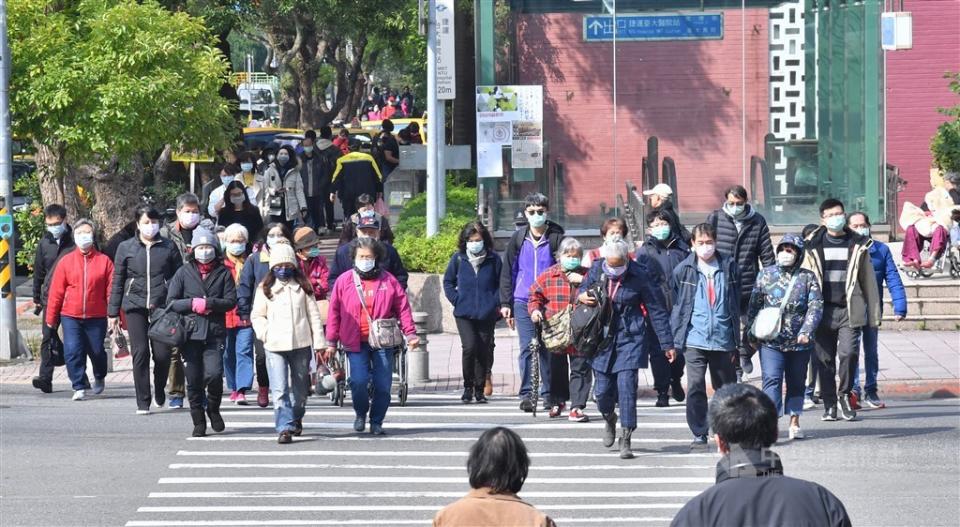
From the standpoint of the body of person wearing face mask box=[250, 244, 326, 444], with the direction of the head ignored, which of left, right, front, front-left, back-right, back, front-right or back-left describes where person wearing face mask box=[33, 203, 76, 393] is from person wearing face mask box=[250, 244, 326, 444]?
back-right

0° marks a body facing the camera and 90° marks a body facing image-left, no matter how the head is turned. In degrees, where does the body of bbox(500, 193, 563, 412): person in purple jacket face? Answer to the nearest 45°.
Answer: approximately 0°

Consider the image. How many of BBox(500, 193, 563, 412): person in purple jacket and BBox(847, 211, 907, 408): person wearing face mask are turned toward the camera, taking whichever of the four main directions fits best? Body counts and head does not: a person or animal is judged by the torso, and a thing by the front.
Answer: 2

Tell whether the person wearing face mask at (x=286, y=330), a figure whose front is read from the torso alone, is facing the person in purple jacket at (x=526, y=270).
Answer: no

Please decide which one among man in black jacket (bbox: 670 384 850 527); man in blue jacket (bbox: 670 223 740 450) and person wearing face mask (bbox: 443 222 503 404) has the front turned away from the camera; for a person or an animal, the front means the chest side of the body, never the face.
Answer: the man in black jacket

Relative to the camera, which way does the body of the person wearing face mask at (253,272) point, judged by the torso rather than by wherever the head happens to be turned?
toward the camera

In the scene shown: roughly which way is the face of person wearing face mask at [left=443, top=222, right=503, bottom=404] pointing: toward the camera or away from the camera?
toward the camera

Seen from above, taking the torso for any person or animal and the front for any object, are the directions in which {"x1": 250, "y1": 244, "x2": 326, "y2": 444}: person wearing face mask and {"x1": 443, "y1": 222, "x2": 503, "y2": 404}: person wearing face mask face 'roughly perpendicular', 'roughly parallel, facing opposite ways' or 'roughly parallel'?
roughly parallel

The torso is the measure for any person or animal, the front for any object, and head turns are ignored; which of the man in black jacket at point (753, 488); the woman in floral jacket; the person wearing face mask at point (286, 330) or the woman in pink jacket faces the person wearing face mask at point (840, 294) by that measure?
the man in black jacket

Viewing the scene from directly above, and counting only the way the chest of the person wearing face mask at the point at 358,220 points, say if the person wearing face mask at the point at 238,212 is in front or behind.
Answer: behind

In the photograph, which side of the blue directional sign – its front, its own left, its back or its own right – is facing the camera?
front

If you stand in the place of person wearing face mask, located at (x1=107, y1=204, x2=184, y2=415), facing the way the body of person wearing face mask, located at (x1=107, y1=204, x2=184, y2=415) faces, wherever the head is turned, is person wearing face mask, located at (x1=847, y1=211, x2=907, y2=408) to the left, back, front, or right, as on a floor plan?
left

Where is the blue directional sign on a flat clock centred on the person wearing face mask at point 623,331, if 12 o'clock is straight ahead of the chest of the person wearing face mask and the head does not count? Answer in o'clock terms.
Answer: The blue directional sign is roughly at 6 o'clock from the person wearing face mask.

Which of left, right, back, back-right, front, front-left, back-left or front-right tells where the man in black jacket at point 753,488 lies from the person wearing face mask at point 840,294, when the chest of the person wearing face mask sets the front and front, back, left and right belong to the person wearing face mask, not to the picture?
front

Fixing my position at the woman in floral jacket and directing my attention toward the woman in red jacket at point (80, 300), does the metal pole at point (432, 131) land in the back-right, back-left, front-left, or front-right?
front-right

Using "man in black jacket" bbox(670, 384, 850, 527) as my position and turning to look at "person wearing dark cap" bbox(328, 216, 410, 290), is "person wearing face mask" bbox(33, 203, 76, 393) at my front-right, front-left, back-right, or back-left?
front-left

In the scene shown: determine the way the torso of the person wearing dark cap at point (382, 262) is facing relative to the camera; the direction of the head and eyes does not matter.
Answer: toward the camera
